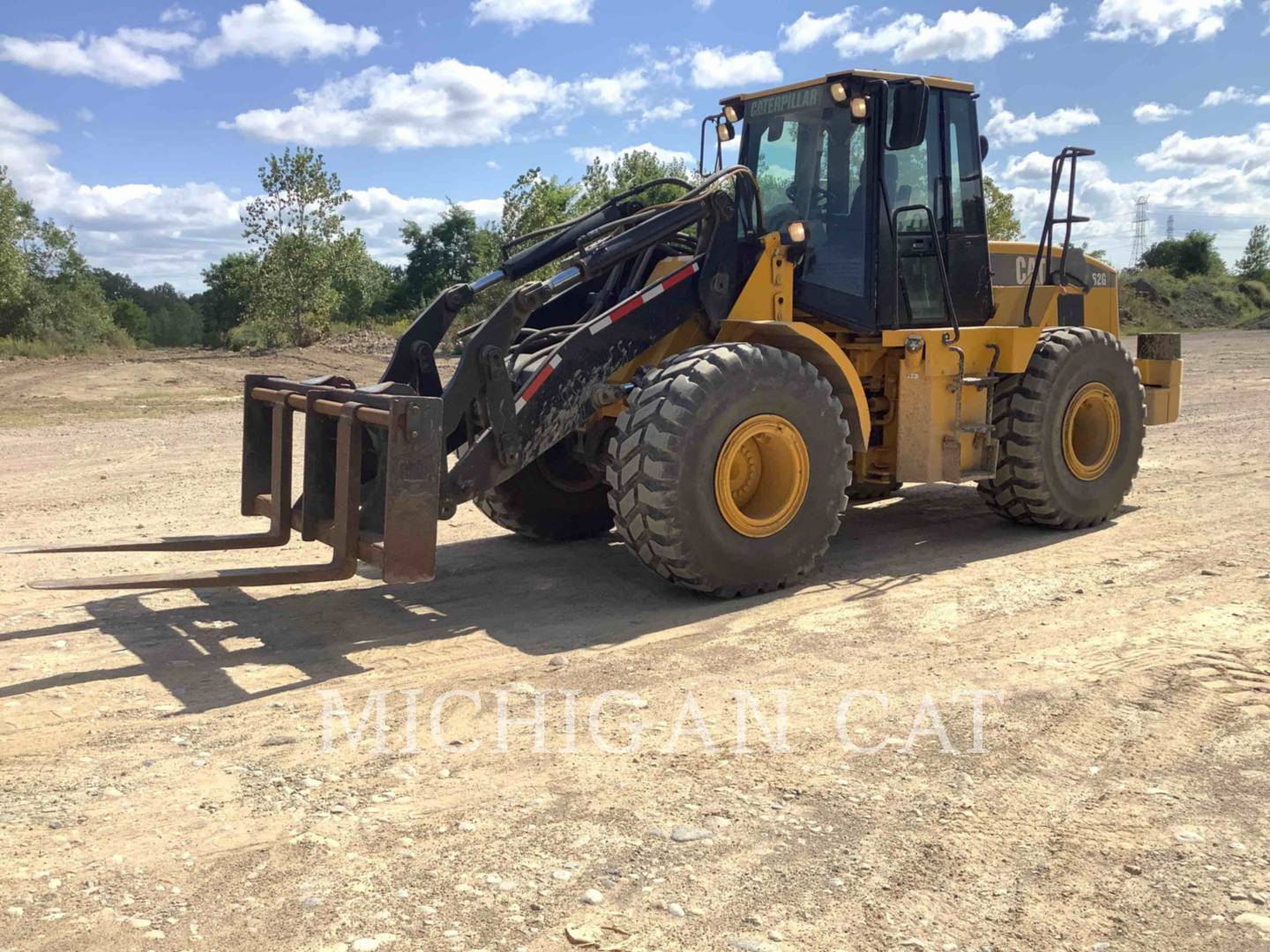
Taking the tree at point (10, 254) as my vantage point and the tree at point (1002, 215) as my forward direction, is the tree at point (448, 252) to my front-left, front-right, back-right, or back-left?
front-left

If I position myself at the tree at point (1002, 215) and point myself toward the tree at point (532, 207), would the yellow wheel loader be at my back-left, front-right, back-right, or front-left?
front-left

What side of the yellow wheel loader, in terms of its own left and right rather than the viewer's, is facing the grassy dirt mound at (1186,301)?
back

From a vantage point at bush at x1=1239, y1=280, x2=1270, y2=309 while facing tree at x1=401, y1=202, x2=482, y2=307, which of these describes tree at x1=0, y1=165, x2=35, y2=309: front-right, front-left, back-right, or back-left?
front-left

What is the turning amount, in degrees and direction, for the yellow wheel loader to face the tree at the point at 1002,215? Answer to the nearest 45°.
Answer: approximately 135° to its right

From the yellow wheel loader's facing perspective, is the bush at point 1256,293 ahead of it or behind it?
behind

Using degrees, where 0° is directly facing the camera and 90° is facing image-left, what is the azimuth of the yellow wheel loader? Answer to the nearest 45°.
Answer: approximately 45°

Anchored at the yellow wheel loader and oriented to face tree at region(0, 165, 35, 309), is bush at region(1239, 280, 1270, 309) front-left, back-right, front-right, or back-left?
front-right

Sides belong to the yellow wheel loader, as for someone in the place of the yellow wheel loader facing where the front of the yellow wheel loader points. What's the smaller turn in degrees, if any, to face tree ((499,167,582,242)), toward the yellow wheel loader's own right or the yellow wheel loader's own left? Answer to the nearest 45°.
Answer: approximately 135° to the yellow wheel loader's own right
